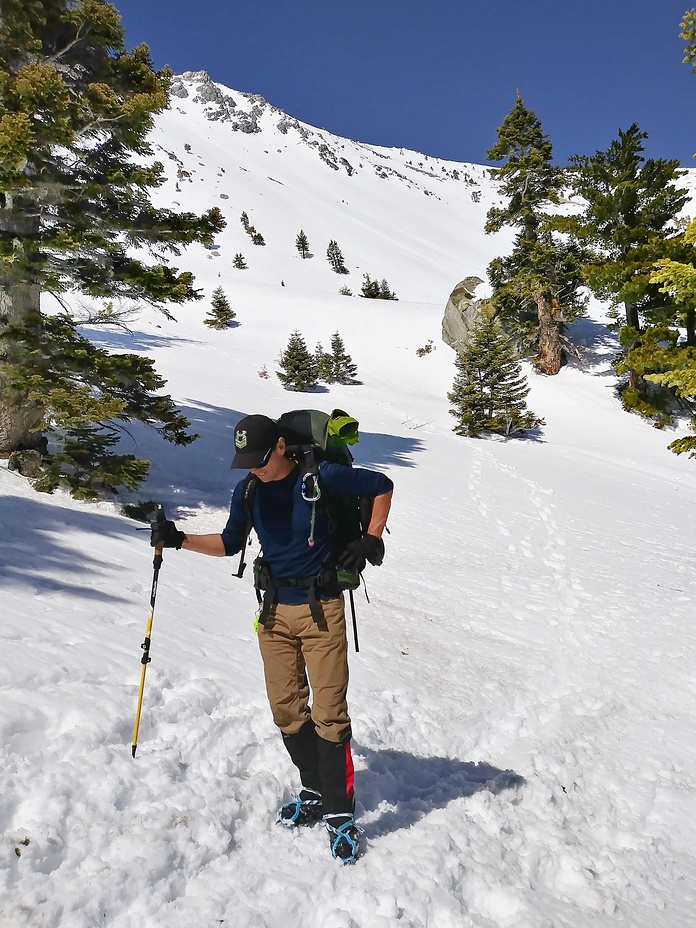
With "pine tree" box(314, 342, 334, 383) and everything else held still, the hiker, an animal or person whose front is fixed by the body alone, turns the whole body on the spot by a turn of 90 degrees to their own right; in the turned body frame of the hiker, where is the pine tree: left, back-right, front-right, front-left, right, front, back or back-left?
front-right

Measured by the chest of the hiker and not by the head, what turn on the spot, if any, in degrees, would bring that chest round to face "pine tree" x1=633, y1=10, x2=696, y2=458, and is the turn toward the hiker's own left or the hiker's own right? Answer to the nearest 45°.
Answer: approximately 180°

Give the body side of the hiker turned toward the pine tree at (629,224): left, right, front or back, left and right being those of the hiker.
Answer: back

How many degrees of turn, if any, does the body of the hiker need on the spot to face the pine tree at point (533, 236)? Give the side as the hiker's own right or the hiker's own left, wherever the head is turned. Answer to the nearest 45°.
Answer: approximately 135° to the hiker's own right

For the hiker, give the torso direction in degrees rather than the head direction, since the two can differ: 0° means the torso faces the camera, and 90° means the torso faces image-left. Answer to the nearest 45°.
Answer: approximately 45°

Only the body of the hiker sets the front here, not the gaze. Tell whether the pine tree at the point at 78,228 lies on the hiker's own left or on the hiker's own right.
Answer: on the hiker's own right

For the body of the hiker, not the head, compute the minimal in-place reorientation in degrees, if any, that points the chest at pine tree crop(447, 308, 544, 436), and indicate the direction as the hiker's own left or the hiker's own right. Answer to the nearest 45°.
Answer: approximately 135° to the hiker's own right

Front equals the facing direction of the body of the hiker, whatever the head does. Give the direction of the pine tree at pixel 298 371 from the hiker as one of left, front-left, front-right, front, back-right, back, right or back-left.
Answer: back-right

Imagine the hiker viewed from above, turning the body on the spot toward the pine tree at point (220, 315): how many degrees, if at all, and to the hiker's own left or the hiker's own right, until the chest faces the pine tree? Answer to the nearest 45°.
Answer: approximately 135° to the hiker's own right
